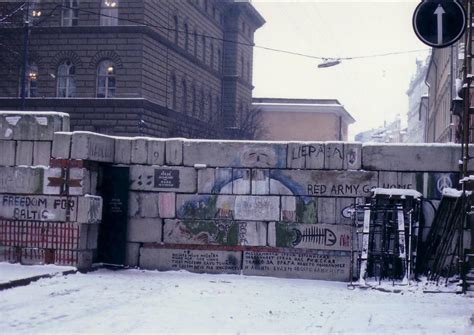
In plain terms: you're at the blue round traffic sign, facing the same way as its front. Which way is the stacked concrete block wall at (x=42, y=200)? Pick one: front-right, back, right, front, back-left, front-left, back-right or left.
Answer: right

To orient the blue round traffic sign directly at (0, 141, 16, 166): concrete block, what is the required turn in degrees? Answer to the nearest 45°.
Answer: approximately 90° to its right

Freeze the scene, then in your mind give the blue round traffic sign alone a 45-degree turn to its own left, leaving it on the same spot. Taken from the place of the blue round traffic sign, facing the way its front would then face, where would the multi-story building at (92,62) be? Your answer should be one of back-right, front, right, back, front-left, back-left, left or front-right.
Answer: back

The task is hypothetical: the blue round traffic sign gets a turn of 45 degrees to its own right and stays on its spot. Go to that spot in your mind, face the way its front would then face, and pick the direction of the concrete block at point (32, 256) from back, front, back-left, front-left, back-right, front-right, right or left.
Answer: front-right

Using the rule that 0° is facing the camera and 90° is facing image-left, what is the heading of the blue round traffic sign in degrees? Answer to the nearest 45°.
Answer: approximately 0°

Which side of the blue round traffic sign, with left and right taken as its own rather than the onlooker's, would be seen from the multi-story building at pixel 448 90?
back
